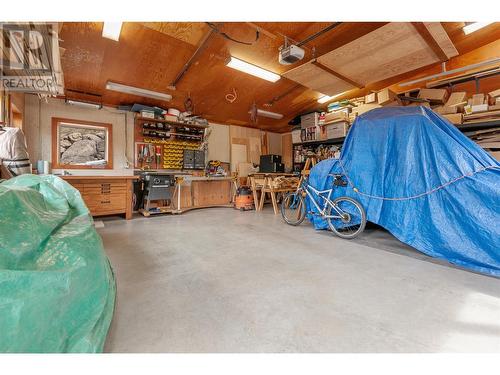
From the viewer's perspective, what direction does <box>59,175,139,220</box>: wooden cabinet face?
toward the camera

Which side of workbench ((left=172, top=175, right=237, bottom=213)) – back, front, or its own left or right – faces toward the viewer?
front

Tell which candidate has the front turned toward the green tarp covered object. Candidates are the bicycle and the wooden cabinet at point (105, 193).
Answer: the wooden cabinet

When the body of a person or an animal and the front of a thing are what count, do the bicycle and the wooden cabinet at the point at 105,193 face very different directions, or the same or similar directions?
very different directions

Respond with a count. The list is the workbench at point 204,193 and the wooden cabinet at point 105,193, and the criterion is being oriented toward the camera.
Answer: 2

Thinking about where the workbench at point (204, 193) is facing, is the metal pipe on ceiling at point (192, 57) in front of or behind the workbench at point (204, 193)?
in front

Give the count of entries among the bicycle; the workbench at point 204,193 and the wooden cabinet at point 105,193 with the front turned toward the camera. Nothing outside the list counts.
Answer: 2
